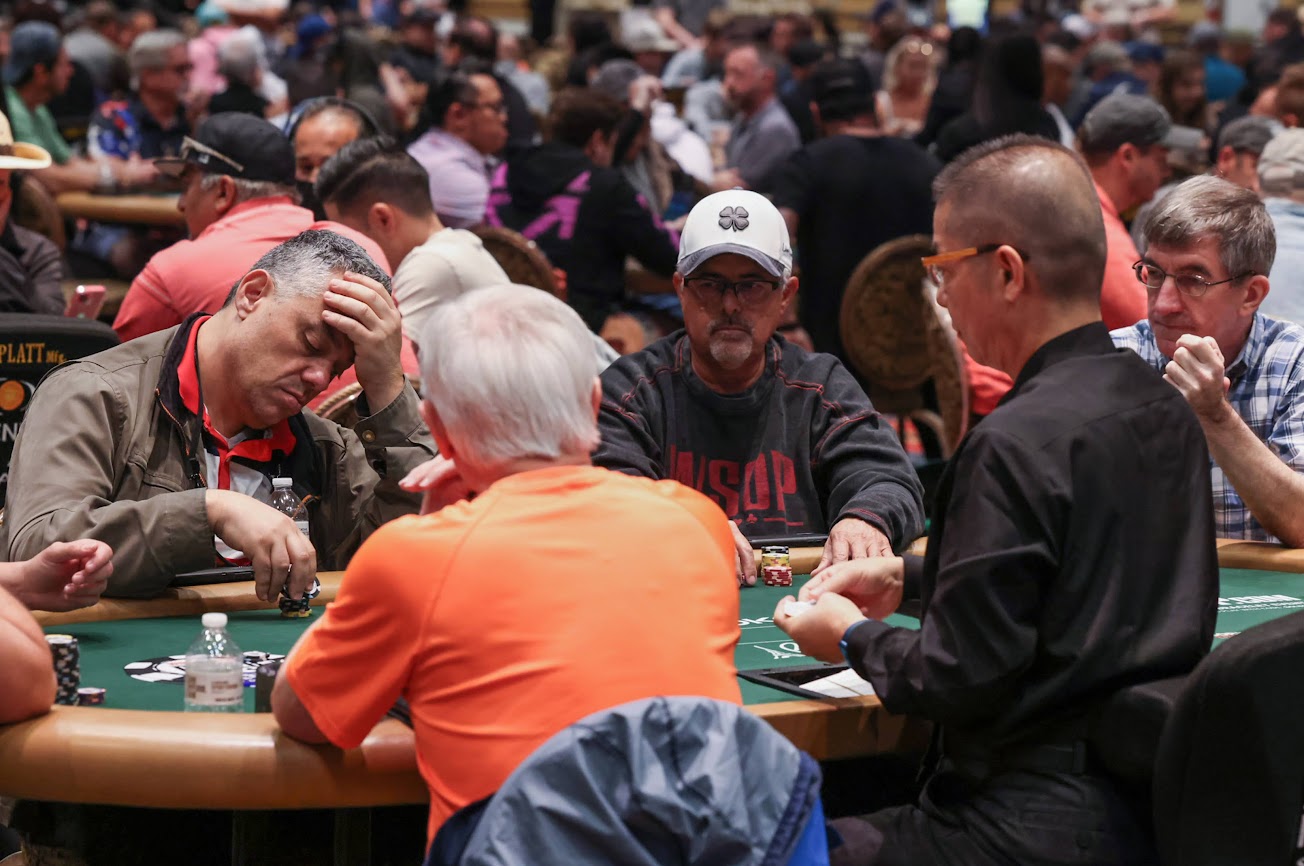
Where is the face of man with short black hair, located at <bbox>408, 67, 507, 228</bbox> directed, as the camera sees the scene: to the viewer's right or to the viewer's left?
to the viewer's right

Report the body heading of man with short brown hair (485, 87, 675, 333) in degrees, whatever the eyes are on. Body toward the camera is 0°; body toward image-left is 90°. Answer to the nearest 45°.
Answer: approximately 225°

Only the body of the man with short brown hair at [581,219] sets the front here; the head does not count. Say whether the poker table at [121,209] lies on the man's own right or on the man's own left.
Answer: on the man's own left

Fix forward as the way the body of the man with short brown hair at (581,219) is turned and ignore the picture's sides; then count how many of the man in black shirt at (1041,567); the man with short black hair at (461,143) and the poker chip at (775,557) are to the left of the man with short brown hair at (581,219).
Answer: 1

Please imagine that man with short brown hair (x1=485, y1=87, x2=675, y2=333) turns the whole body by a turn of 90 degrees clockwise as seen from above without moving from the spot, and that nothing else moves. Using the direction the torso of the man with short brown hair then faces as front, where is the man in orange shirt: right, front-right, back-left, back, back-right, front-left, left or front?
front-right

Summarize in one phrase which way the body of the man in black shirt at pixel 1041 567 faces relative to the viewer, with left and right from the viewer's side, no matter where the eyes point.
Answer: facing away from the viewer and to the left of the viewer

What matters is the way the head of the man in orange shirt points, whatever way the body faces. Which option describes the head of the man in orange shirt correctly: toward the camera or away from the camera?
away from the camera

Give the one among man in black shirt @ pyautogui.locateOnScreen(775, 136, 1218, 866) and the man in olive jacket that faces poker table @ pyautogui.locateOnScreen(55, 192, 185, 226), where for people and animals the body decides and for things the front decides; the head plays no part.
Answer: the man in black shirt

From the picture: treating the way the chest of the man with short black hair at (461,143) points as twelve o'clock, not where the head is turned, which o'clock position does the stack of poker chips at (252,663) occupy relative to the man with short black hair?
The stack of poker chips is roughly at 3 o'clock from the man with short black hair.

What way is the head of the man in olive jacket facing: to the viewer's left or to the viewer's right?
to the viewer's right

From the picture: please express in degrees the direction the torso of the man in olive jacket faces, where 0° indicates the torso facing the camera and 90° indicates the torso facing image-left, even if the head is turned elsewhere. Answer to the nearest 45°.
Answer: approximately 315°
